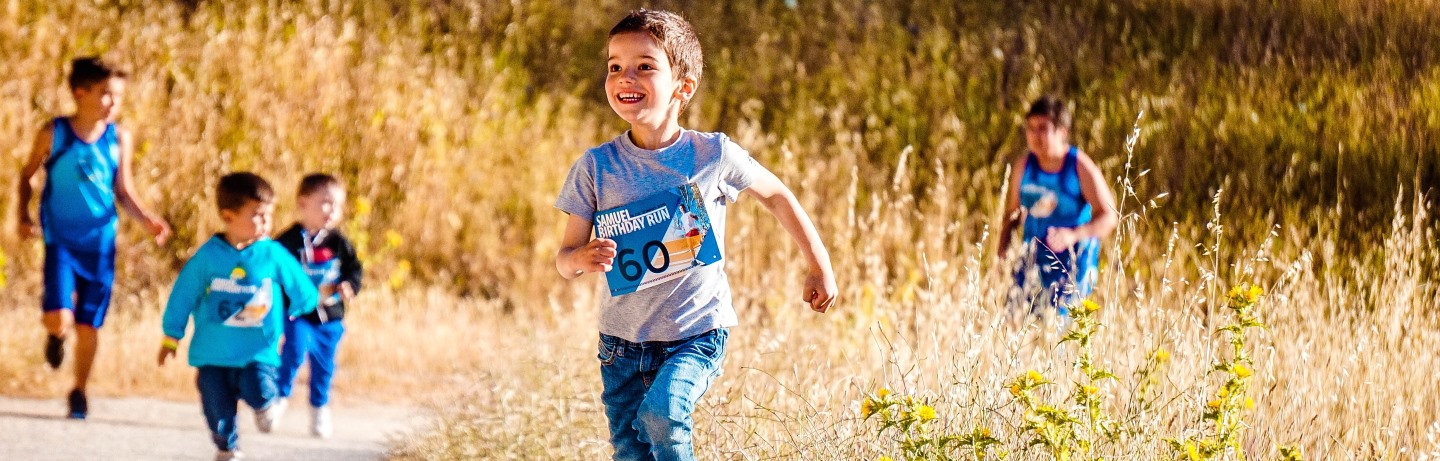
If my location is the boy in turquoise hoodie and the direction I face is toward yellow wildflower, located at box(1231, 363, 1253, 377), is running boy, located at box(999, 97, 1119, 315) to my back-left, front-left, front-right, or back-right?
front-left

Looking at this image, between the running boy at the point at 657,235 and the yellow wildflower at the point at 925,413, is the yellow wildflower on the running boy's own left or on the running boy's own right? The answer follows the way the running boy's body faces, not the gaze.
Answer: on the running boy's own left

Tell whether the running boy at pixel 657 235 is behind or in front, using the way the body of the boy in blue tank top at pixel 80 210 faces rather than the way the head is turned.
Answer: in front

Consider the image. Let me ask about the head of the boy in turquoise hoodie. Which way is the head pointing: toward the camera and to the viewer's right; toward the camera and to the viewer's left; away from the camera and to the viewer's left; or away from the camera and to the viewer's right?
toward the camera and to the viewer's right

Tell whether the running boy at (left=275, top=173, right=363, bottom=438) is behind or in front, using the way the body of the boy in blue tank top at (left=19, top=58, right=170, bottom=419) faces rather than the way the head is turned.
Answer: in front

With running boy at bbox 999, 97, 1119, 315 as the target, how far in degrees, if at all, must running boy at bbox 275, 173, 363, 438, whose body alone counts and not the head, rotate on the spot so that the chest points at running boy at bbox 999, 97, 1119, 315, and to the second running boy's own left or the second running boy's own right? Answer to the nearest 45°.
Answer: approximately 90° to the second running boy's own left

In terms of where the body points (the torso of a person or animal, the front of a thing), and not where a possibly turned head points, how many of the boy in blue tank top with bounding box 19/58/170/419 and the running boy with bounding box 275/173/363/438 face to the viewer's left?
0

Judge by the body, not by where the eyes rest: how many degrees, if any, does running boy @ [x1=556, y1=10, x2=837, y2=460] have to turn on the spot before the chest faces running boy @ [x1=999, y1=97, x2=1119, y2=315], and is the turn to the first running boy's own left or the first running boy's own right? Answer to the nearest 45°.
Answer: approximately 180°

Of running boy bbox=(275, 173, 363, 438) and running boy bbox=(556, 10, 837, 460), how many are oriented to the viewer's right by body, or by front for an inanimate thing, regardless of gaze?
0

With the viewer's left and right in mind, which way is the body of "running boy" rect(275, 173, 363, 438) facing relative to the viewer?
facing the viewer

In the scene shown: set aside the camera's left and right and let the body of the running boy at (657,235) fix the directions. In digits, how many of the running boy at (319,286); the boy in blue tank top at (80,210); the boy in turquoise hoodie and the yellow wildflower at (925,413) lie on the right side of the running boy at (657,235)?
3

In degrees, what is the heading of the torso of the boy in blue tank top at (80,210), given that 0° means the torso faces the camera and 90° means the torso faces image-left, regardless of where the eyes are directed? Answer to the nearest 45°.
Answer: approximately 315°

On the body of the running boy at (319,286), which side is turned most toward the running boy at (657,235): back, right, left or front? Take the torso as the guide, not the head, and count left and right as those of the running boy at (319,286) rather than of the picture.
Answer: front

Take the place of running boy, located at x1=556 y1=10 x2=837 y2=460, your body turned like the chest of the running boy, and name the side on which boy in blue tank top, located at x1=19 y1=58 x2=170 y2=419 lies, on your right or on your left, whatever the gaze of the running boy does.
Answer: on your right
